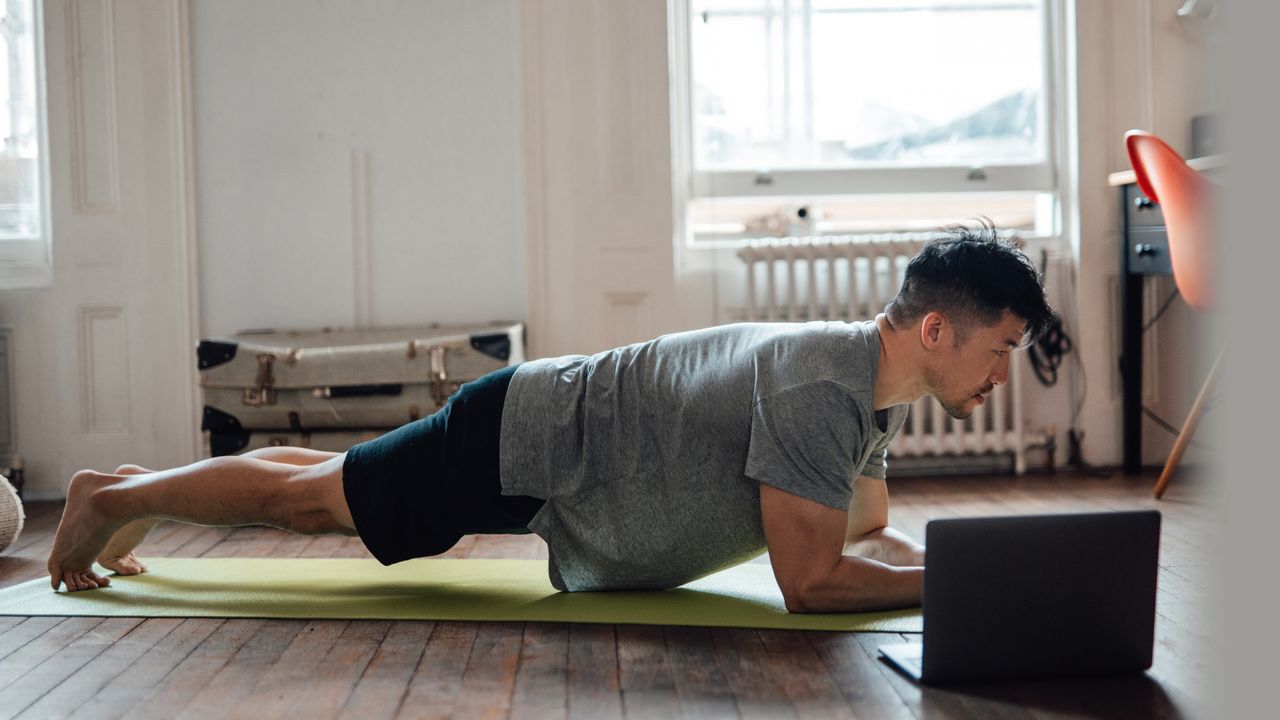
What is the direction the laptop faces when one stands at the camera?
facing away from the viewer and to the left of the viewer

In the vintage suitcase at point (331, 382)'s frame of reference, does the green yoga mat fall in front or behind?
in front

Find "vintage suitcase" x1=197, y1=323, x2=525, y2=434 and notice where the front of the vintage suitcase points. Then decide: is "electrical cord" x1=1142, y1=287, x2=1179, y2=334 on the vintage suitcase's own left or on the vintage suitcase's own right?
on the vintage suitcase's own left

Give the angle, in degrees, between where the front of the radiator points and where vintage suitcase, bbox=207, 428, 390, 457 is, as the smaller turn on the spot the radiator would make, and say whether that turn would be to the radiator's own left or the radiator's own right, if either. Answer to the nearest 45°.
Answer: approximately 45° to the radiator's own right

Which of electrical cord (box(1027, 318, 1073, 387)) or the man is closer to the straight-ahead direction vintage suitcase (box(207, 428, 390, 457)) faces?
the man

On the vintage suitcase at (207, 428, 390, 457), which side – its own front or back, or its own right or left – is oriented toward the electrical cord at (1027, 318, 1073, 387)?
left

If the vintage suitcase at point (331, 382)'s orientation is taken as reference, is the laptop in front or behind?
in front

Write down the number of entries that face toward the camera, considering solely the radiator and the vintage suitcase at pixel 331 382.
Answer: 2

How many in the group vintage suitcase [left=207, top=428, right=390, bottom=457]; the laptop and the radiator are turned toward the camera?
2
